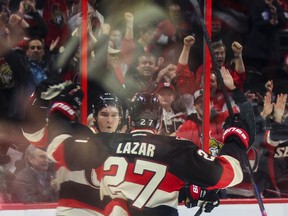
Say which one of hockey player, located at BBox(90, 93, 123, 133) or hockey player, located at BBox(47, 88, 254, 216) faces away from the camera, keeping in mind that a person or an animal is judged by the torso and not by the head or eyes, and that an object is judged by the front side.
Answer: hockey player, located at BBox(47, 88, 254, 216)

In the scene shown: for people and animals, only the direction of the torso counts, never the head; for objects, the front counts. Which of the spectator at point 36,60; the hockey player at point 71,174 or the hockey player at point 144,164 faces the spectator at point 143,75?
the hockey player at point 144,164

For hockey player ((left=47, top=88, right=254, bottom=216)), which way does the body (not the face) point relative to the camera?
away from the camera

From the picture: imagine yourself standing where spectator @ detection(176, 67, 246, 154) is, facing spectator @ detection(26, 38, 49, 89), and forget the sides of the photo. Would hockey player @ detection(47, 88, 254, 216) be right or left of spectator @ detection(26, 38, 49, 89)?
left

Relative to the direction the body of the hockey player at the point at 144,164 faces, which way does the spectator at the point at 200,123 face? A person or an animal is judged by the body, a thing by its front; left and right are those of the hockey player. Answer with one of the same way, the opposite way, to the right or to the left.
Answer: the opposite way

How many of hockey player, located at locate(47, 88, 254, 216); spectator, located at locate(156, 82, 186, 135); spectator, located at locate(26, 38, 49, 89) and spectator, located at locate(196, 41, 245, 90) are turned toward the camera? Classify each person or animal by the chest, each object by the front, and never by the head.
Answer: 3

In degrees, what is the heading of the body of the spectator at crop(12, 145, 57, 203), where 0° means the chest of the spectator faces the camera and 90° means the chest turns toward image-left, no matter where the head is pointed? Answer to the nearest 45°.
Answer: approximately 315°

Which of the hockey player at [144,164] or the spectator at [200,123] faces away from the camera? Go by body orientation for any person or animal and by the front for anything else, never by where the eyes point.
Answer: the hockey player

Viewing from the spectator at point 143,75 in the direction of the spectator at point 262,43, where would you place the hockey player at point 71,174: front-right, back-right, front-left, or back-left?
back-right

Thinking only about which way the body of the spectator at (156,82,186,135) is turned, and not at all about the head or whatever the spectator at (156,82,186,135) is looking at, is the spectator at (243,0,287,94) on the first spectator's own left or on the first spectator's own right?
on the first spectator's own left
